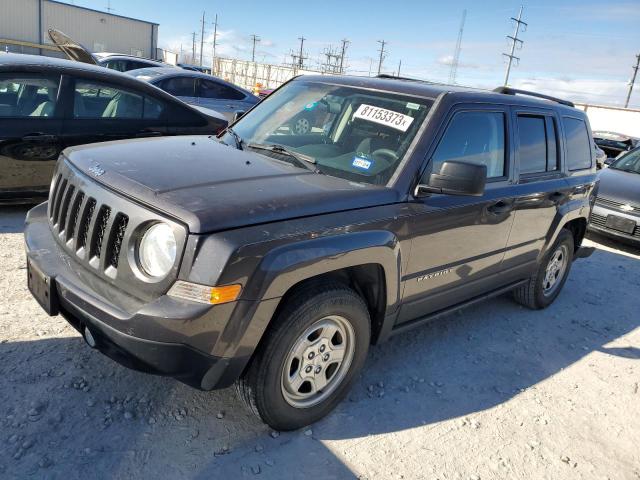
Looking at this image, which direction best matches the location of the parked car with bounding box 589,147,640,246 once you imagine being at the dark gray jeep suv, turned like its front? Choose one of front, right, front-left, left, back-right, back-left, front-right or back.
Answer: back

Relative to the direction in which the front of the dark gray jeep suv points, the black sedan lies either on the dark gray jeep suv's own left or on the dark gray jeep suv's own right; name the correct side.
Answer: on the dark gray jeep suv's own right

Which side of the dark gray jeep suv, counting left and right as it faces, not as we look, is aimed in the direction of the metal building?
right

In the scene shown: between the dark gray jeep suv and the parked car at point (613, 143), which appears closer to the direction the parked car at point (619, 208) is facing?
the dark gray jeep suv
